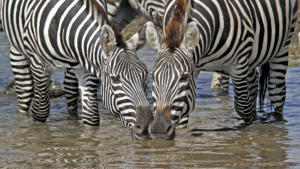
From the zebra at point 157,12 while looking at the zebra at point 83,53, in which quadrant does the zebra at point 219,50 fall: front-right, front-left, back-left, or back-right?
front-left

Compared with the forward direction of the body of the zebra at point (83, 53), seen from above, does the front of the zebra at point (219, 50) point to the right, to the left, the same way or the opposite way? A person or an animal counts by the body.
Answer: to the right

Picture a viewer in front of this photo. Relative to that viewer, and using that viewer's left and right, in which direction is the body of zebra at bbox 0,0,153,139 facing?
facing the viewer and to the right of the viewer

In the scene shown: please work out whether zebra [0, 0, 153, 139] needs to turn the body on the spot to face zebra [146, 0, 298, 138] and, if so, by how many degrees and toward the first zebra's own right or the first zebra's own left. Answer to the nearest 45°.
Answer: approximately 45° to the first zebra's own left

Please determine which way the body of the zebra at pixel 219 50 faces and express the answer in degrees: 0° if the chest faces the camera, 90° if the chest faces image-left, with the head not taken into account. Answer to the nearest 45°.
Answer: approximately 45°

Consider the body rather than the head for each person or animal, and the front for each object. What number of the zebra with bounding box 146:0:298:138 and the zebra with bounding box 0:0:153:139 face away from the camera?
0

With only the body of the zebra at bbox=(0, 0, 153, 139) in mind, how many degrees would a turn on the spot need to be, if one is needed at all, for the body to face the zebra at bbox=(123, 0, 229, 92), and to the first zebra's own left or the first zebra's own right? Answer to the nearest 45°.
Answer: approximately 90° to the first zebra's own left
